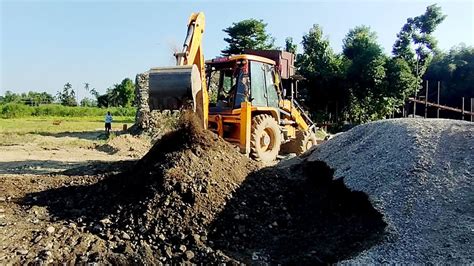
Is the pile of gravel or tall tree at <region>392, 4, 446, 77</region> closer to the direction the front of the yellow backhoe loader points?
the tall tree

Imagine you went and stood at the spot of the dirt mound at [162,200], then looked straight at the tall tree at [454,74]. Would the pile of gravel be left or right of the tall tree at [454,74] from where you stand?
right

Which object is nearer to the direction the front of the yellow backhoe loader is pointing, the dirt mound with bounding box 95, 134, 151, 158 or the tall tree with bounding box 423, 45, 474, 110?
the tall tree

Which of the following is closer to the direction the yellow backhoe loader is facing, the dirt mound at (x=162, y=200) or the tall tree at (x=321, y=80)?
the tall tree

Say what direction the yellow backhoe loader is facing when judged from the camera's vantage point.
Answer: facing away from the viewer and to the right of the viewer

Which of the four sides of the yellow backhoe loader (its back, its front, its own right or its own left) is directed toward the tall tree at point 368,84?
front

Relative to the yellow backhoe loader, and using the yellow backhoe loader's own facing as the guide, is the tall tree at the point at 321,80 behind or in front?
in front

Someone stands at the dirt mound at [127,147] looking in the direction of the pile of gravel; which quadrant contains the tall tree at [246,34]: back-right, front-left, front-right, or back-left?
back-left

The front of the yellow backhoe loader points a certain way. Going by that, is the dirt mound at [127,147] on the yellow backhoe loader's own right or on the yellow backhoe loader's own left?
on the yellow backhoe loader's own left
